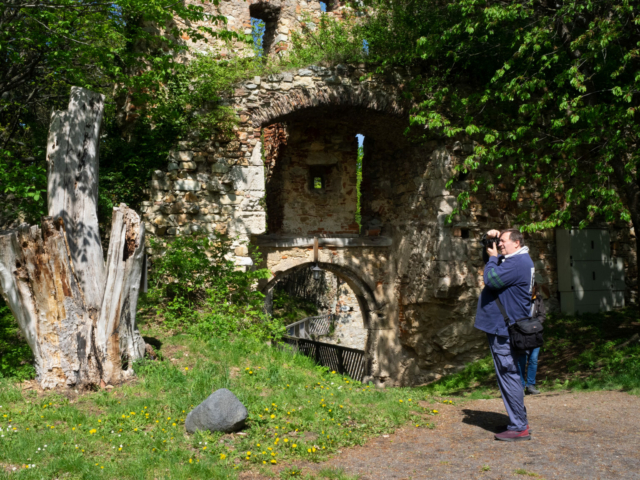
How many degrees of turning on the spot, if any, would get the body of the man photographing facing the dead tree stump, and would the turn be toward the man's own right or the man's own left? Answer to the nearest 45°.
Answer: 0° — they already face it

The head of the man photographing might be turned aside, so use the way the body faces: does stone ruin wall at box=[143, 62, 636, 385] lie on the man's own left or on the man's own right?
on the man's own right

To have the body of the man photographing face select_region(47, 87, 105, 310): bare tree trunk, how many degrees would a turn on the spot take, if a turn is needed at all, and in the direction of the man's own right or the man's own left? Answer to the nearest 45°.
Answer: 0° — they already face it

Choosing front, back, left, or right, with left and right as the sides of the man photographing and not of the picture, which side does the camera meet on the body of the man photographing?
left

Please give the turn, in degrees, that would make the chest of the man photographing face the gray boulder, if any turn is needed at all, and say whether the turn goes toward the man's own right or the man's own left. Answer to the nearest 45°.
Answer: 0° — they already face it

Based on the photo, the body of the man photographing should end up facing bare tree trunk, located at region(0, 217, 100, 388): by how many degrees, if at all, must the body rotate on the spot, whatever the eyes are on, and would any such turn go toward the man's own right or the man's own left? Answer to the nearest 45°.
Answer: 0° — they already face it
